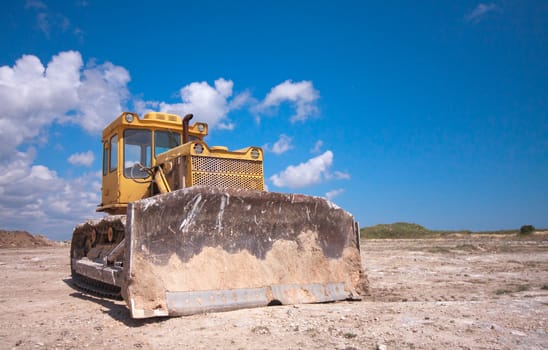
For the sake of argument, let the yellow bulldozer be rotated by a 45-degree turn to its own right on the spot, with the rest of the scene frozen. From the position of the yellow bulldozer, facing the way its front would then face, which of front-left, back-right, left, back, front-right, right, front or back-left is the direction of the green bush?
back-left

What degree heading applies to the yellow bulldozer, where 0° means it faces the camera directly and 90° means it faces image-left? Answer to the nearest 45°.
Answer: approximately 315°
